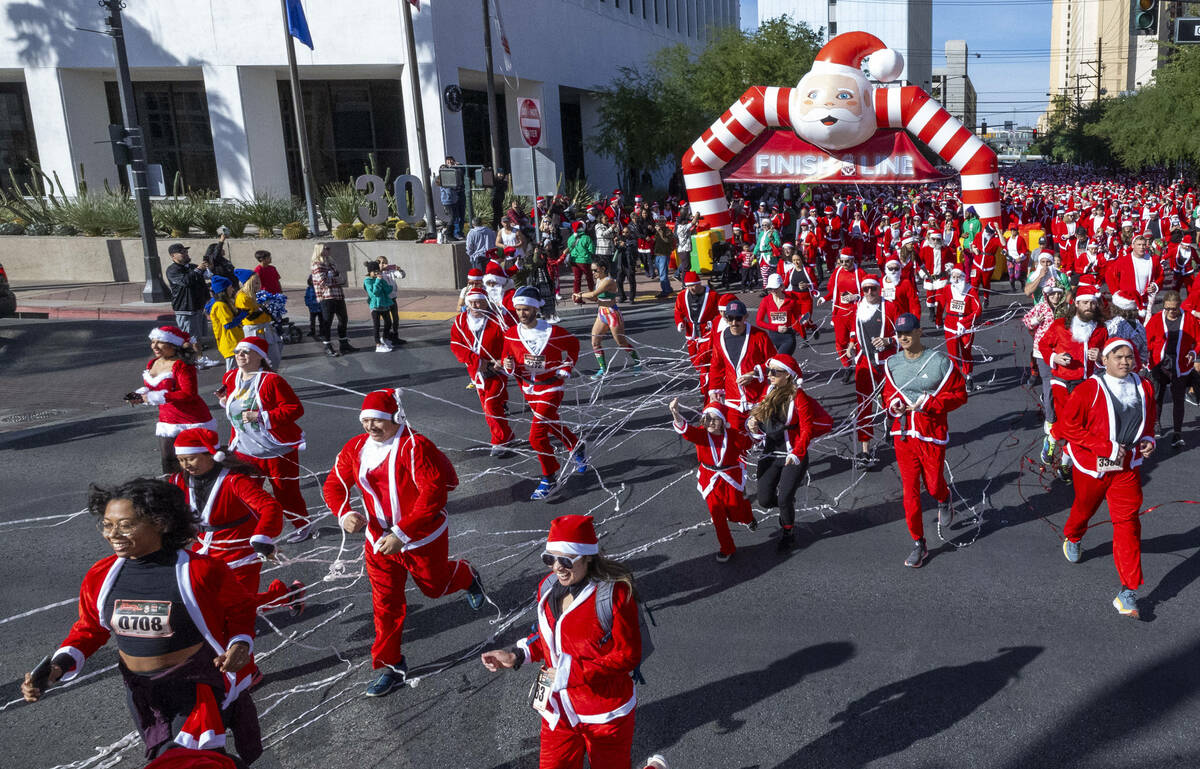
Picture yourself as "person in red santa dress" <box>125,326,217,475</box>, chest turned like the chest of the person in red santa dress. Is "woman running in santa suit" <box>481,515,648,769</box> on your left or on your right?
on your left

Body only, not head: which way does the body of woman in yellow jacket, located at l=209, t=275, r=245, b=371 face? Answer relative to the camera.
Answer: to the viewer's right

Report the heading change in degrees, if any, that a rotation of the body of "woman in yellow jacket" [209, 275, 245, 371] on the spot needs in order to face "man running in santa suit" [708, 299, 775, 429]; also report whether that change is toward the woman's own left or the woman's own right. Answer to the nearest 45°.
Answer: approximately 45° to the woman's own right

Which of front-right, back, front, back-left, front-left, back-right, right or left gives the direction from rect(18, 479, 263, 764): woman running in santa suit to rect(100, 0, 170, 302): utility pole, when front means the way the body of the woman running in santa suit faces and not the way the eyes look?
back-right
